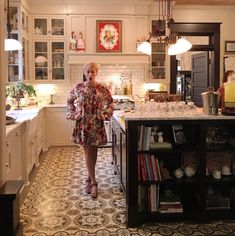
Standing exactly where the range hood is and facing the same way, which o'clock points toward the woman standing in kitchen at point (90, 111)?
The woman standing in kitchen is roughly at 12 o'clock from the range hood.

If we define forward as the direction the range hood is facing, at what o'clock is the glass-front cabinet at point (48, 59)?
The glass-front cabinet is roughly at 3 o'clock from the range hood.

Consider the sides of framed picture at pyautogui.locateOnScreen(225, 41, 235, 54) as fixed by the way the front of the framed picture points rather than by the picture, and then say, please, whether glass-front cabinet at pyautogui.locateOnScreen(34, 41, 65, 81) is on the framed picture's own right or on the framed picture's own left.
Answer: on the framed picture's own right

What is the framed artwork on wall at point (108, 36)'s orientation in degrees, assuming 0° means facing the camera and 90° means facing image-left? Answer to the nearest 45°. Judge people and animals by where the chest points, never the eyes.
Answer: approximately 0°

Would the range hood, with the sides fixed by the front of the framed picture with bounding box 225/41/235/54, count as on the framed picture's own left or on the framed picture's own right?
on the framed picture's own right

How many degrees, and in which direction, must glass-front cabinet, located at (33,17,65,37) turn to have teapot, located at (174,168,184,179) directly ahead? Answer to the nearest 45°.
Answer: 0° — it already faces it

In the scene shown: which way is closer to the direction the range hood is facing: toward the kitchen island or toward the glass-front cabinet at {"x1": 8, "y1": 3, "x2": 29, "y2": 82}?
the kitchen island
